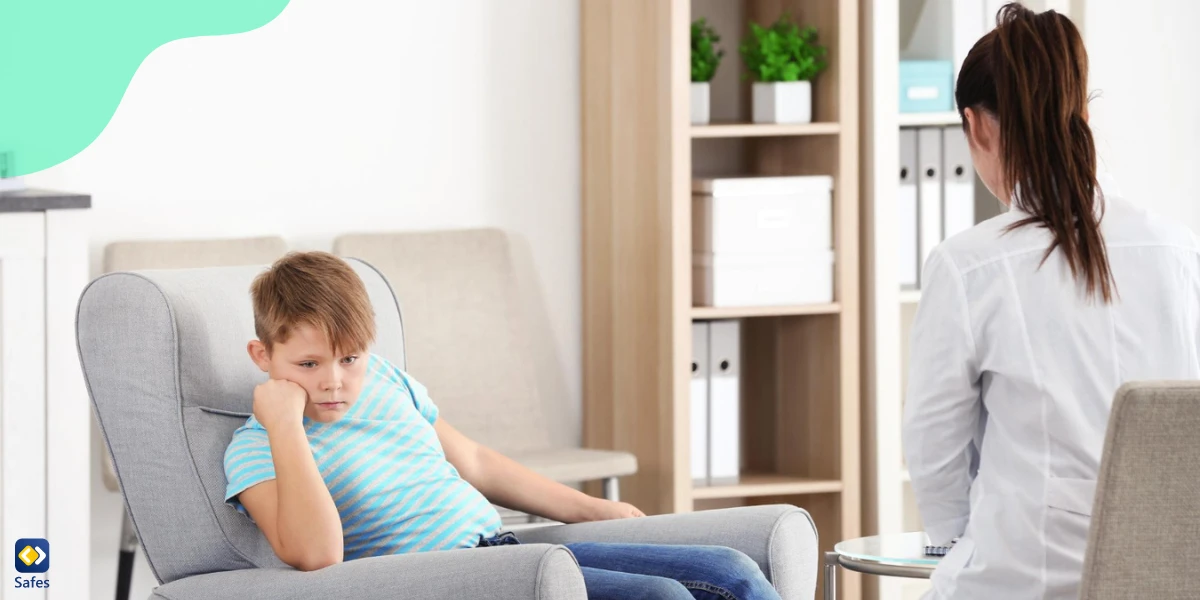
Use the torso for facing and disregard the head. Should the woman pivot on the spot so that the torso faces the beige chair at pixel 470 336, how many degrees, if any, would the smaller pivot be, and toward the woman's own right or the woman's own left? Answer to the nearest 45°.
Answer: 0° — they already face it

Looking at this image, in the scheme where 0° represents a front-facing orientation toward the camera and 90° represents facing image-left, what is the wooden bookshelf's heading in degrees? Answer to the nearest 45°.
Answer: approximately 315°

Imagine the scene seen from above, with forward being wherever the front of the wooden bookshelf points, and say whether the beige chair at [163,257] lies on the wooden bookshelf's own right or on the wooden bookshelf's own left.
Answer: on the wooden bookshelf's own right

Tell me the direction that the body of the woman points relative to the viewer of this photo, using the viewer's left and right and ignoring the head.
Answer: facing away from the viewer and to the left of the viewer

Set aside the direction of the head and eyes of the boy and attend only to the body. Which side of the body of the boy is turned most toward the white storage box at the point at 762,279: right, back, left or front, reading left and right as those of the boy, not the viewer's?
left

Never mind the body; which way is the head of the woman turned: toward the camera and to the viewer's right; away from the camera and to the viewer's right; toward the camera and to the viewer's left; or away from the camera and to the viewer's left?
away from the camera and to the viewer's left

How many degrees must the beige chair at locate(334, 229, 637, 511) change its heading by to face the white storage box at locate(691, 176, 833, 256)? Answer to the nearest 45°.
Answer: approximately 45° to its left

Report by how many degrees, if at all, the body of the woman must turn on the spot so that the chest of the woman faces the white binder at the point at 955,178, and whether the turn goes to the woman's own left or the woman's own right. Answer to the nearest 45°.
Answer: approximately 45° to the woman's own right

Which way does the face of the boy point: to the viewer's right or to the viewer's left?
to the viewer's right
